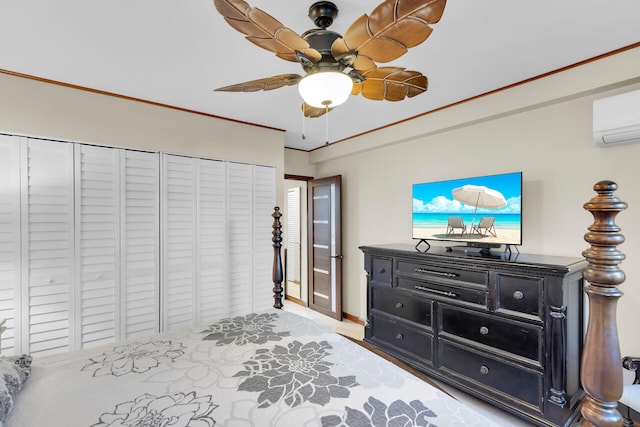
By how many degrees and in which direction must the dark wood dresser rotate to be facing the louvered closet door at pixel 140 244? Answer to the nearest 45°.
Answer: approximately 45° to its right

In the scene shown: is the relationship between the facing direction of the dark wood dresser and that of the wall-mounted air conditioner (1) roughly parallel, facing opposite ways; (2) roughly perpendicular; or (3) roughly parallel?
roughly parallel

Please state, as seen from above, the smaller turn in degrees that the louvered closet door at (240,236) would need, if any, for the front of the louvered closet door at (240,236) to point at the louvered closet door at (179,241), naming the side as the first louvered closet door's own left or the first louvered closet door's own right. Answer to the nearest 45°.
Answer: approximately 135° to the first louvered closet door's own right

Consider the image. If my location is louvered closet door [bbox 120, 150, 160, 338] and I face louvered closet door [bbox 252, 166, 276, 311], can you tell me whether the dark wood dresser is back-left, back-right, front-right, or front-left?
front-right

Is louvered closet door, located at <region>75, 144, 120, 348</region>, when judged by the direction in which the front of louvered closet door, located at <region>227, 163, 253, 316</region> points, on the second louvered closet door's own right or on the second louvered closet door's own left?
on the second louvered closet door's own right

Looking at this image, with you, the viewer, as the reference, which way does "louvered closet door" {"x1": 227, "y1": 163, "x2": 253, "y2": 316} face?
facing the viewer and to the right of the viewer

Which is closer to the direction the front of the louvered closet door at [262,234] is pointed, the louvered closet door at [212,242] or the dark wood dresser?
the dark wood dresser

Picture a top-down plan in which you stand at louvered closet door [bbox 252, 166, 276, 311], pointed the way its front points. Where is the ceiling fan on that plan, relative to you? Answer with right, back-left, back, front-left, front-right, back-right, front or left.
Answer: front-right

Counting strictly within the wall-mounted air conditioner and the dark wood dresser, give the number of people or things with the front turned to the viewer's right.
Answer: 0

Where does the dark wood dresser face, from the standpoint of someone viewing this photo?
facing the viewer and to the left of the viewer

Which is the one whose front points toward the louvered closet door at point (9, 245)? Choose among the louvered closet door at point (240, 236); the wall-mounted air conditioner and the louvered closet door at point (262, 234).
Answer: the wall-mounted air conditioner

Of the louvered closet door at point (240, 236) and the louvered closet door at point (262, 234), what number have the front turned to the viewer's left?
0

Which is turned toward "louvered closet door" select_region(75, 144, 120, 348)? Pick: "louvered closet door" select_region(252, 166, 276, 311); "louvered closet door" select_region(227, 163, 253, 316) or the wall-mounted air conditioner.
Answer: the wall-mounted air conditioner

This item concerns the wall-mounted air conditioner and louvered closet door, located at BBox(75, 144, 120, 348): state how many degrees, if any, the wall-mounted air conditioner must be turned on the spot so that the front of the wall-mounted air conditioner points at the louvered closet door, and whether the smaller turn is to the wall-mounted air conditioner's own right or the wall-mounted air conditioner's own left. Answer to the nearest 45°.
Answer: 0° — it already faces it

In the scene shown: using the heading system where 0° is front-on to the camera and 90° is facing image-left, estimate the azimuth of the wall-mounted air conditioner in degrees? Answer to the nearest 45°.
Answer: approximately 45°

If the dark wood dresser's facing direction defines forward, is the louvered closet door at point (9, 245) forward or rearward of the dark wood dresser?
forward

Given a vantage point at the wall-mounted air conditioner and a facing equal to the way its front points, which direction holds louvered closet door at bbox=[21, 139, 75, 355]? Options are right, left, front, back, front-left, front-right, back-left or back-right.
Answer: front

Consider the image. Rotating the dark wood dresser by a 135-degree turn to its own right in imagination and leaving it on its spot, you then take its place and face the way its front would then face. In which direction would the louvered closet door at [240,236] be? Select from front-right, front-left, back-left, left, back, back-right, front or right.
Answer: left
